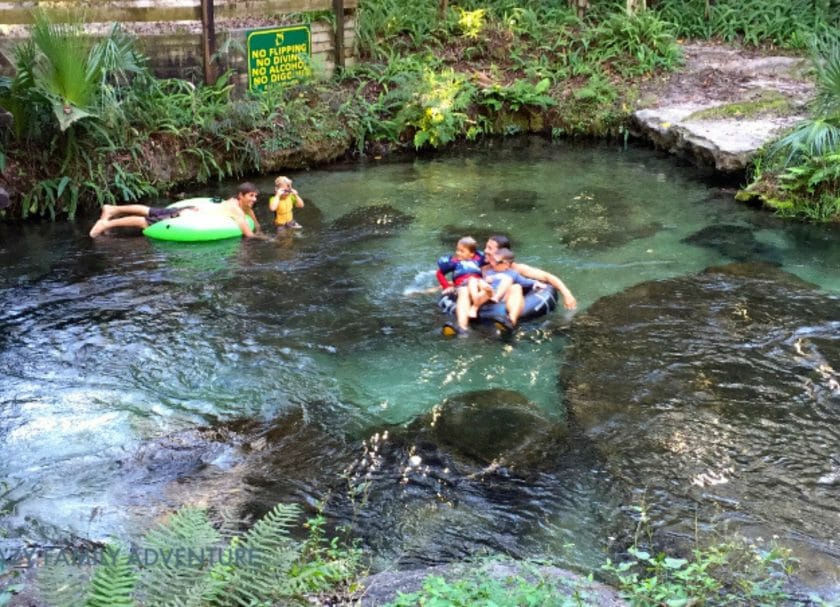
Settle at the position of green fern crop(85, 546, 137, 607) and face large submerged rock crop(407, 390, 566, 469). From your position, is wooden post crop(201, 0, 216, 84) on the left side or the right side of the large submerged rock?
left

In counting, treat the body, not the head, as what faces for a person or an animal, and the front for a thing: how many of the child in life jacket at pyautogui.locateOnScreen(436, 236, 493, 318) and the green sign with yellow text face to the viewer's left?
0

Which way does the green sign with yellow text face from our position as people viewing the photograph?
facing the viewer

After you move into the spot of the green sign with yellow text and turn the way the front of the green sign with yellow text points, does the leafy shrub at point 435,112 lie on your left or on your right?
on your left

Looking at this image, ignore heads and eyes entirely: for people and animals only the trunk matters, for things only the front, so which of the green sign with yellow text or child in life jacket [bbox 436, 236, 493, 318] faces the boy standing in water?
the green sign with yellow text

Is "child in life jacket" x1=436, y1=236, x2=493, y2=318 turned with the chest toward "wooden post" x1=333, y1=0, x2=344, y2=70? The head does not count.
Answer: no

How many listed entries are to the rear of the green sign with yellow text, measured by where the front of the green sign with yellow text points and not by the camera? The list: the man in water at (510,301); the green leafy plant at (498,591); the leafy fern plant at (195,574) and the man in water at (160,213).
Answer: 0

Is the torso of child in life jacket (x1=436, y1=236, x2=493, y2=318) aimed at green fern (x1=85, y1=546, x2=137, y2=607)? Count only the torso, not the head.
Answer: yes

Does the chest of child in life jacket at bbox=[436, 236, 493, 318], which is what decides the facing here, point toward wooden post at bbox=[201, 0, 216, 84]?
no

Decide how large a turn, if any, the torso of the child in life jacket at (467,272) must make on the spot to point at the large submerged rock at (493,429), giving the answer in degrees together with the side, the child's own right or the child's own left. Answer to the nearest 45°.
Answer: approximately 45° to the child's own right

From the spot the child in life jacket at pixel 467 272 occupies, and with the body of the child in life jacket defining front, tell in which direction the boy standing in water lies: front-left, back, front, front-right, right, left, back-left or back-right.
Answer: back

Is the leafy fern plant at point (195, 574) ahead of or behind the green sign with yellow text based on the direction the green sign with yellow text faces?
ahead

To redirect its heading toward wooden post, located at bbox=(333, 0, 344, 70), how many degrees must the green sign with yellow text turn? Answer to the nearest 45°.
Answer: approximately 135° to its left

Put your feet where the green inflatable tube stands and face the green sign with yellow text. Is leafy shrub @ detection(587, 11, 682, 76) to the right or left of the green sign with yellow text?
right

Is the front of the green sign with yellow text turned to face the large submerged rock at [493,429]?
yes

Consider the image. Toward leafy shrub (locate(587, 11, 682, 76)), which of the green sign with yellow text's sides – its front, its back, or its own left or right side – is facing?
left
